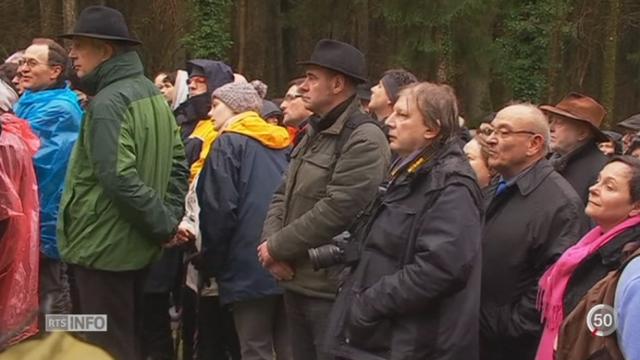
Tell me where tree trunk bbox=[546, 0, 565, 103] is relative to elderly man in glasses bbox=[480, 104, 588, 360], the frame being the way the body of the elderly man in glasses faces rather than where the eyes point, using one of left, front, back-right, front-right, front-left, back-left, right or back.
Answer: back-right

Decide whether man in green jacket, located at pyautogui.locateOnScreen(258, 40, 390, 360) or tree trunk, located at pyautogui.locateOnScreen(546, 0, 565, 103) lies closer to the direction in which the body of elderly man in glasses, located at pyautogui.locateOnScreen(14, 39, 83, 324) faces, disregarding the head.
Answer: the man in green jacket

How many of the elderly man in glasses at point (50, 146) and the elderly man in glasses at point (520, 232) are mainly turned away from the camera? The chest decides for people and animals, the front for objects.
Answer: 0

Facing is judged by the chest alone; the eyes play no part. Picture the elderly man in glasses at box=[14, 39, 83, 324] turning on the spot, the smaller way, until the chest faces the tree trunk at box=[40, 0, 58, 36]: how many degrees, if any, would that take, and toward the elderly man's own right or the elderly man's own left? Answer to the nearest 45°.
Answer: approximately 135° to the elderly man's own right

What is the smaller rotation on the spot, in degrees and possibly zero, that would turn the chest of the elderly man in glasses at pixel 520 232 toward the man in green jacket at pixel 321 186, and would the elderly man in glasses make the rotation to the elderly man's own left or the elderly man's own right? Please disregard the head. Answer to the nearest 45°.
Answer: approximately 45° to the elderly man's own right

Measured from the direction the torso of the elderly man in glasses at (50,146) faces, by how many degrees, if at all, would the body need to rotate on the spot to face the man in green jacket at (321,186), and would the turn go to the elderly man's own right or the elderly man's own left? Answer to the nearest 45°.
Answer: approximately 90° to the elderly man's own left

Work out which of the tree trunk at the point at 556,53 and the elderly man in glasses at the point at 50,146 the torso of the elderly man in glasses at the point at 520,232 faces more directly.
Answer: the elderly man in glasses

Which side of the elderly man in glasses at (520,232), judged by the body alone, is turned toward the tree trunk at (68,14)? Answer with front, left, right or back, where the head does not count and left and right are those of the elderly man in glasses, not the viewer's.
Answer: right

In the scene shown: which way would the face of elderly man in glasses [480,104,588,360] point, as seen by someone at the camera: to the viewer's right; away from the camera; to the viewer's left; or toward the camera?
to the viewer's left

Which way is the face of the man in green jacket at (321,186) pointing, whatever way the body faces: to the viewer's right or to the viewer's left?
to the viewer's left

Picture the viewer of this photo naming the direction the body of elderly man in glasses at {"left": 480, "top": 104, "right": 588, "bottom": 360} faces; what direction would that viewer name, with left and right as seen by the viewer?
facing the viewer and to the left of the viewer
